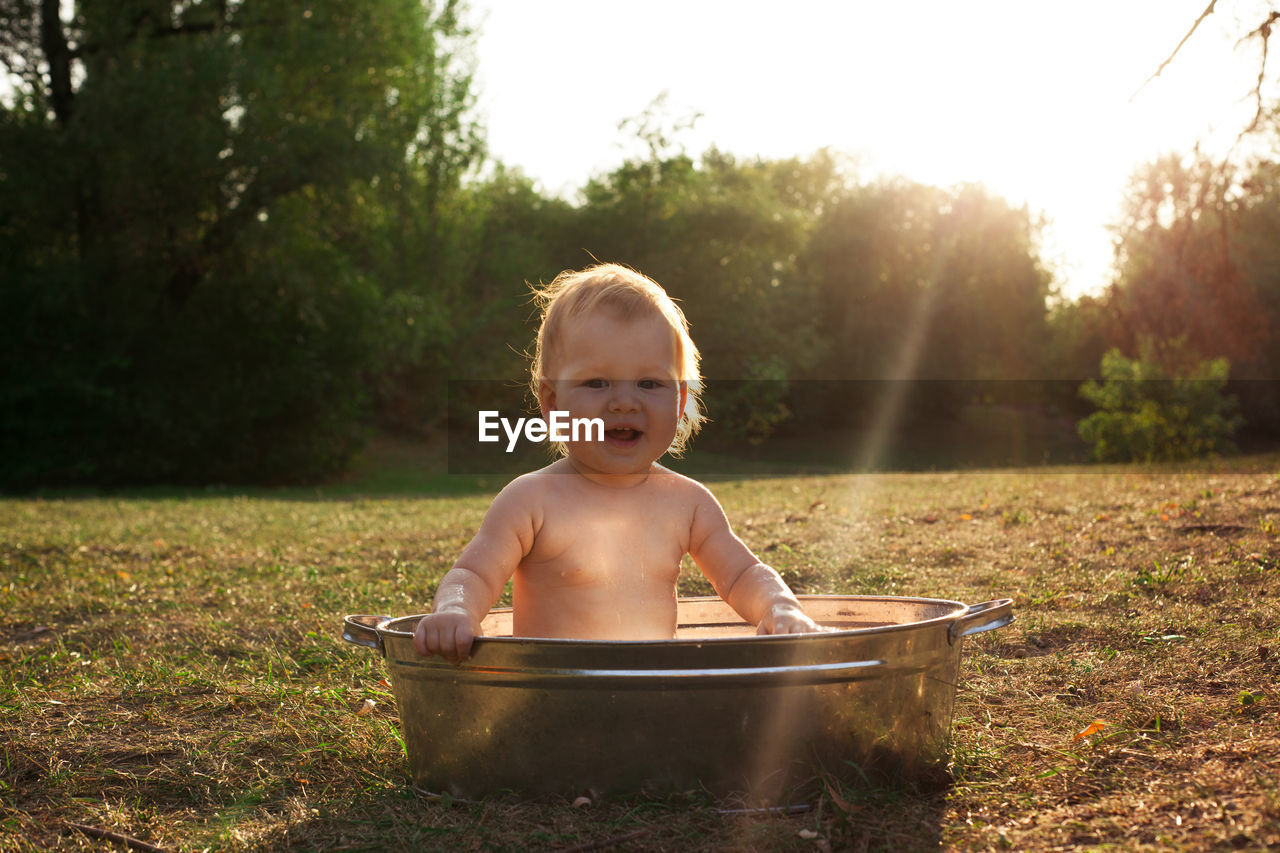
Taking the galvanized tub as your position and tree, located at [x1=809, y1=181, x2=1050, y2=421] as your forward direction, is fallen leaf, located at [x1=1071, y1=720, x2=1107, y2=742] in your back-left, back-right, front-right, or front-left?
front-right

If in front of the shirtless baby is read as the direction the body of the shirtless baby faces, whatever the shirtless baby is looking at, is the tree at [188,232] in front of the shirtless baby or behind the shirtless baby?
behind

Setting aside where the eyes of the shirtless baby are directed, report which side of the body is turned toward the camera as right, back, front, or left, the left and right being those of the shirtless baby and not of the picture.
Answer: front

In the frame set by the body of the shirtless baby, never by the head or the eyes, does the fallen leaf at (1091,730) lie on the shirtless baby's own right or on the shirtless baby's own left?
on the shirtless baby's own left

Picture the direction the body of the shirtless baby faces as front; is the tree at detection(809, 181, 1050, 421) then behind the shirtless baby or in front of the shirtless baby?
behind

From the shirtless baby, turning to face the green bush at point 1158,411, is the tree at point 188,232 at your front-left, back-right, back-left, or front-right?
front-left
